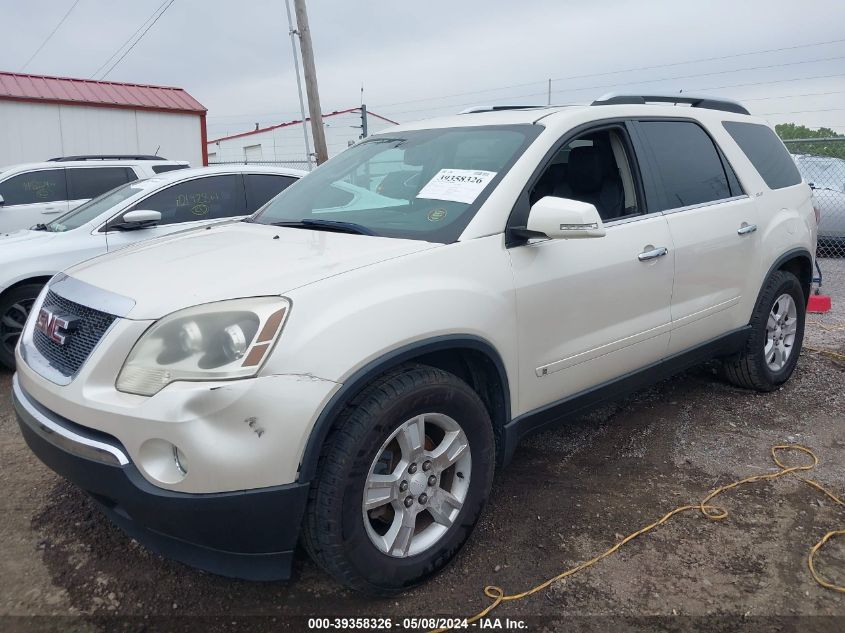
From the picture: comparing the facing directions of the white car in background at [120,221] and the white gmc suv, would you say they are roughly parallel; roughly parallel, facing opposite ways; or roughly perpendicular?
roughly parallel

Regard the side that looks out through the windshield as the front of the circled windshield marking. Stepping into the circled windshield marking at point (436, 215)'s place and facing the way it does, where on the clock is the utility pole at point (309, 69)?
The utility pole is roughly at 4 o'clock from the circled windshield marking.

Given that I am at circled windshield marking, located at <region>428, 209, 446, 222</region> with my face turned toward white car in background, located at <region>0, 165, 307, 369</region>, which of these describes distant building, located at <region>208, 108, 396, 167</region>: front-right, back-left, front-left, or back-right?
front-right

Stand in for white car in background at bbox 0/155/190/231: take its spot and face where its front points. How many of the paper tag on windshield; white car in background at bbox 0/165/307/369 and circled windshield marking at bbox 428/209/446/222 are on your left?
3

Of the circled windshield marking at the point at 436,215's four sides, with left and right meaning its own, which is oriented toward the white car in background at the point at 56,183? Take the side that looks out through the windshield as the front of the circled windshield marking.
right

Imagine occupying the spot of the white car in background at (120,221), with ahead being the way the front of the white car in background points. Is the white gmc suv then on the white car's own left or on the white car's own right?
on the white car's own left

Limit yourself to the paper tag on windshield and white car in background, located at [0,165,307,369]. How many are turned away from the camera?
0

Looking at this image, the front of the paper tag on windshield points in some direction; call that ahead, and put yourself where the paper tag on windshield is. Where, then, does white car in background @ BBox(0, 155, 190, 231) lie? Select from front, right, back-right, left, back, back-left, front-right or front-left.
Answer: right

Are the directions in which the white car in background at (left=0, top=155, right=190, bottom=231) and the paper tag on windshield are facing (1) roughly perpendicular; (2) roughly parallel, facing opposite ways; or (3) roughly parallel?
roughly parallel

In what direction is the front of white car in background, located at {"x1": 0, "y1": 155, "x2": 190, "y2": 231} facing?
to the viewer's left

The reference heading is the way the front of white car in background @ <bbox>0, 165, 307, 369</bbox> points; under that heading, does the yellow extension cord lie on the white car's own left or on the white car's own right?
on the white car's own left

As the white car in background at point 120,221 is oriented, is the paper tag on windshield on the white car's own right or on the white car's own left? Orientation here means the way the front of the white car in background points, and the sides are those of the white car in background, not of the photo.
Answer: on the white car's own left

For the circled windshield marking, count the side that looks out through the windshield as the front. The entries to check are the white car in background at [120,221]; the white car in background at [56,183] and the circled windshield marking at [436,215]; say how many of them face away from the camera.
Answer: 0

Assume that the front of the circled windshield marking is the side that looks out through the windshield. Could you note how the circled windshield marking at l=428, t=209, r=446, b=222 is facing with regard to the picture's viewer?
facing the viewer and to the left of the viewer

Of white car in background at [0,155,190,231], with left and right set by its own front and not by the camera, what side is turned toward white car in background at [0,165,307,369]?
left

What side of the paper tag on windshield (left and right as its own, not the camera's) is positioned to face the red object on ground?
back

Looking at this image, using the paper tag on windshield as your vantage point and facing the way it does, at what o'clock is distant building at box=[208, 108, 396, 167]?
The distant building is roughly at 4 o'clock from the paper tag on windshield.

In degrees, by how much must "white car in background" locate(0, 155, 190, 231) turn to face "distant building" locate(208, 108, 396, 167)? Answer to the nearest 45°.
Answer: approximately 90° to its right
